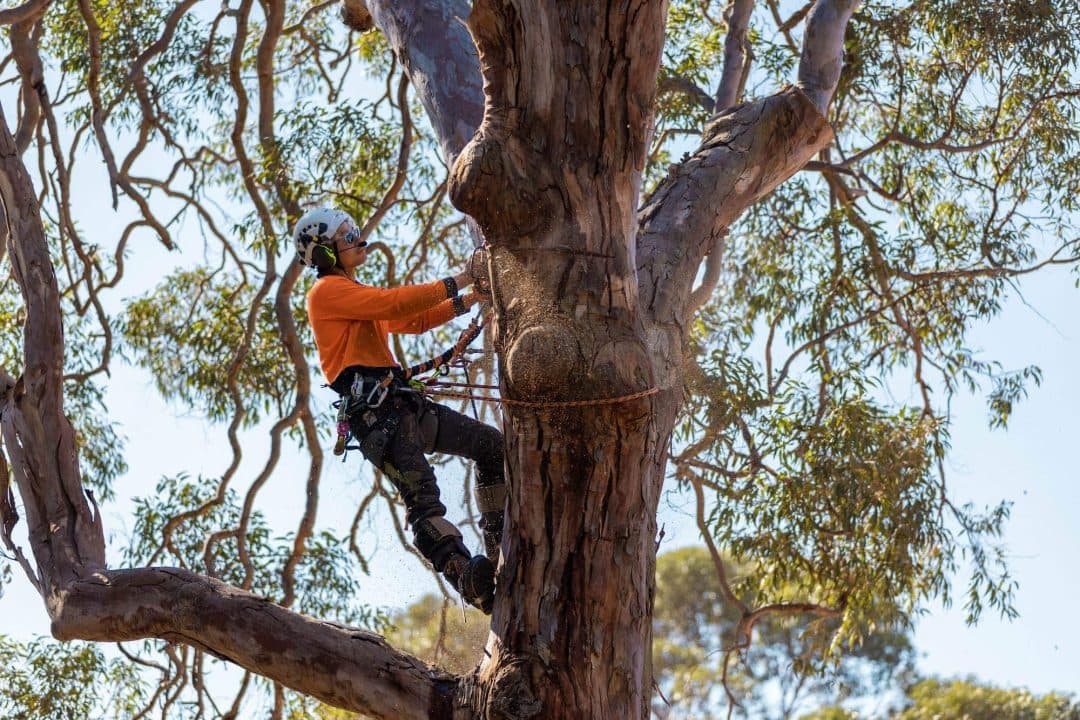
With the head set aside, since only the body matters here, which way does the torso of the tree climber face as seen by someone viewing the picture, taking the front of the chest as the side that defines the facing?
to the viewer's right
